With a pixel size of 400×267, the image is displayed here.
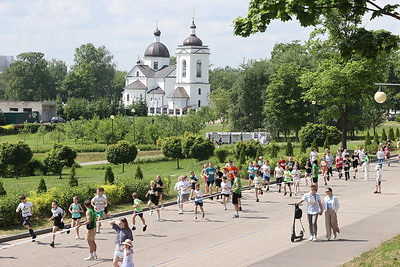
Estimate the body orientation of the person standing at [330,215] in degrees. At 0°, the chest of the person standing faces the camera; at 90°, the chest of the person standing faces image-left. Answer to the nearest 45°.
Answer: approximately 45°

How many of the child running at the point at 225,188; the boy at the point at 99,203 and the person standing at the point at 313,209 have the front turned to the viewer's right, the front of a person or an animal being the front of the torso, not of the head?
0

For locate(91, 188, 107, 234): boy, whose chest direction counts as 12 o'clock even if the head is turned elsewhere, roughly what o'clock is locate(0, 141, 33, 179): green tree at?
The green tree is roughly at 4 o'clock from the boy.

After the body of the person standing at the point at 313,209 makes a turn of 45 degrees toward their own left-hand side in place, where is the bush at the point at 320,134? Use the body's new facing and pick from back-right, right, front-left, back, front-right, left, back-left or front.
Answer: back-left

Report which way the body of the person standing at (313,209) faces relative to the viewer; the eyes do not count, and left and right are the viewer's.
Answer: facing the viewer

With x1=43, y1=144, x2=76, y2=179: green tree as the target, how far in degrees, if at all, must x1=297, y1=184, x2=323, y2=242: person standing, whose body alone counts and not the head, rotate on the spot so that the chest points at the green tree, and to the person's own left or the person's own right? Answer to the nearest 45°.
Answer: approximately 135° to the person's own right

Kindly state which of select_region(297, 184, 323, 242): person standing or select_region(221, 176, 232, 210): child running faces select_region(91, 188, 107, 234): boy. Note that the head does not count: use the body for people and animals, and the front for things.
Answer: the child running

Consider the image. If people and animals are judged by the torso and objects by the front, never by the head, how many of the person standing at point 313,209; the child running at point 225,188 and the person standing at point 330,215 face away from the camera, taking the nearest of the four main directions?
0

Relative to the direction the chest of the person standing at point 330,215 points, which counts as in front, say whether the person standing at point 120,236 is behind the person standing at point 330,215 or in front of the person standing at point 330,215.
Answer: in front

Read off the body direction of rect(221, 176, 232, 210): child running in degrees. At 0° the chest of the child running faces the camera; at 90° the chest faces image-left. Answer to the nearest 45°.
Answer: approximately 45°

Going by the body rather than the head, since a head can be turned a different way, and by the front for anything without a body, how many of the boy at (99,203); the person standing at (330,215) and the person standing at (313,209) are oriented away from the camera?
0

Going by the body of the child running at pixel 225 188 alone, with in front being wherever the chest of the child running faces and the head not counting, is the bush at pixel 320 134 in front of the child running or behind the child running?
behind

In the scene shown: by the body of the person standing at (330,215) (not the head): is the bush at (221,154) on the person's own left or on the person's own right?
on the person's own right

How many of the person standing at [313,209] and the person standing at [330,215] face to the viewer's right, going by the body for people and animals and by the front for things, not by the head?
0

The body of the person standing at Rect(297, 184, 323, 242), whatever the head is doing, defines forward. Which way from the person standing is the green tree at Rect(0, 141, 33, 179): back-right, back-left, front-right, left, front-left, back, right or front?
back-right
